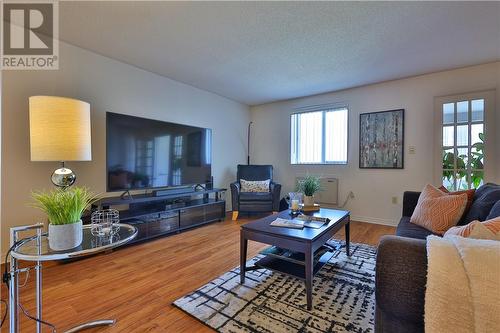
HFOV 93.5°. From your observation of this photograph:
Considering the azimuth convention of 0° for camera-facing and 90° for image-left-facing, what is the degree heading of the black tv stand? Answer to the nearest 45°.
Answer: approximately 315°

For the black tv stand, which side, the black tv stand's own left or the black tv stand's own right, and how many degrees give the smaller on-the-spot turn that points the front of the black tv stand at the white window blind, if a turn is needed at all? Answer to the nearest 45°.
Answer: approximately 45° to the black tv stand's own left

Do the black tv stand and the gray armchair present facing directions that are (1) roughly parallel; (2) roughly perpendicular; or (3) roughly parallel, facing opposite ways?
roughly perpendicular

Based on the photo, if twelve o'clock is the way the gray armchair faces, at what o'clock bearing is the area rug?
The area rug is roughly at 12 o'clock from the gray armchair.

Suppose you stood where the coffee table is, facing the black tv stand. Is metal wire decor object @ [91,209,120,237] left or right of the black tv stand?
left

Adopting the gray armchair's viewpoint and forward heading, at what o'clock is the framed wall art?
The framed wall art is roughly at 9 o'clock from the gray armchair.

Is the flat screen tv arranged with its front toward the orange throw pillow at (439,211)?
yes

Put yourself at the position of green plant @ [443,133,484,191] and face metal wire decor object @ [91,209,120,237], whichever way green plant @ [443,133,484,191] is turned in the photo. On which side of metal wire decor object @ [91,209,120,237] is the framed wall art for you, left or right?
right

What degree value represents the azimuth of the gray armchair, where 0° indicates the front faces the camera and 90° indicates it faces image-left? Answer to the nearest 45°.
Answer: approximately 0°
